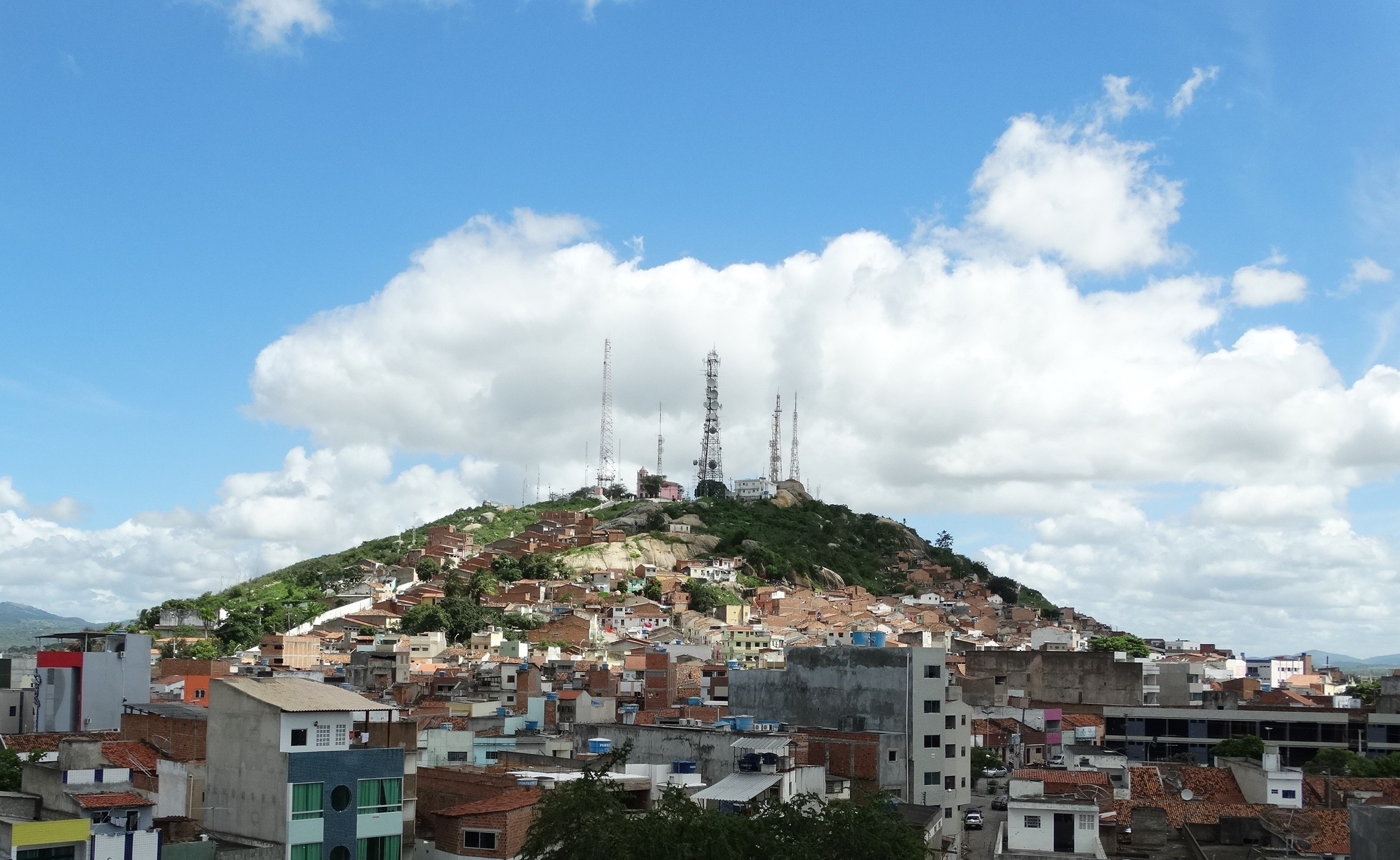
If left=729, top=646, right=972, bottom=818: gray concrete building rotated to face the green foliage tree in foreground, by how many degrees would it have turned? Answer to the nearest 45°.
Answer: approximately 45° to its right

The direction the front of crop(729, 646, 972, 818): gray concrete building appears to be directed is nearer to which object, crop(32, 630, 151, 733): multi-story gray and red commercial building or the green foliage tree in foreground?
the green foliage tree in foreground

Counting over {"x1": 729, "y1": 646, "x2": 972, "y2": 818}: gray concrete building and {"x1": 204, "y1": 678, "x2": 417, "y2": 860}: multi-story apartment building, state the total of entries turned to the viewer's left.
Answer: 0

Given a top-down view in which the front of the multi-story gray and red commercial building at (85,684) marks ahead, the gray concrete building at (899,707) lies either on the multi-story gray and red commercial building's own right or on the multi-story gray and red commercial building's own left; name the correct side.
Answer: on the multi-story gray and red commercial building's own left

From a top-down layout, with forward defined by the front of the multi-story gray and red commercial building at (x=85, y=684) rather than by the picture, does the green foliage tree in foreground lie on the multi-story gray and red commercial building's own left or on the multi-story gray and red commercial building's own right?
on the multi-story gray and red commercial building's own left

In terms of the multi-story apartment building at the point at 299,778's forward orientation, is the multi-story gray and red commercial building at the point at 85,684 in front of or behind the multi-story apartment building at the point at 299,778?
behind

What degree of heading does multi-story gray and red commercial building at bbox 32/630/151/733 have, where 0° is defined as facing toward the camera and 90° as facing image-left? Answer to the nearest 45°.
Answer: approximately 45°

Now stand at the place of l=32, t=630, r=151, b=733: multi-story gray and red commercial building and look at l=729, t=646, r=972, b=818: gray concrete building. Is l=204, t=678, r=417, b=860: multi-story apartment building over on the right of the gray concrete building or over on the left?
right

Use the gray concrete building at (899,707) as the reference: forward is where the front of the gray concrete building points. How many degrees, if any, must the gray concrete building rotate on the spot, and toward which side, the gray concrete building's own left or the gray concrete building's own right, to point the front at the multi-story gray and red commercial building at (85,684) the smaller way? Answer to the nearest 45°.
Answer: approximately 135° to the gray concrete building's own right

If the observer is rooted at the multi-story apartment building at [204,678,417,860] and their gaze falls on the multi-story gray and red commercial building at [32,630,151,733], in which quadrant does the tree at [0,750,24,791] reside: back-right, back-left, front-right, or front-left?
front-left

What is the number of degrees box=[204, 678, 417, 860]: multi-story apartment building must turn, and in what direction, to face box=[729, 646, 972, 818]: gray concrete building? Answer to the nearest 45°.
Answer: approximately 90° to its left

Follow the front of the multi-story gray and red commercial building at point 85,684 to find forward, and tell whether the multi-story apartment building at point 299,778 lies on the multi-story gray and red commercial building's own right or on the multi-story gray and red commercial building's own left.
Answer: on the multi-story gray and red commercial building's own left

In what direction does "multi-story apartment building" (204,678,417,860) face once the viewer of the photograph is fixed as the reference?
facing the viewer and to the right of the viewer

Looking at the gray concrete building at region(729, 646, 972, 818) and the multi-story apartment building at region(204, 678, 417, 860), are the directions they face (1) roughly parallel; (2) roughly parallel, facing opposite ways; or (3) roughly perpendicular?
roughly parallel

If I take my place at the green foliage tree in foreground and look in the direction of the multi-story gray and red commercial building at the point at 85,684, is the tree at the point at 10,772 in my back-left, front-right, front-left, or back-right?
front-left
